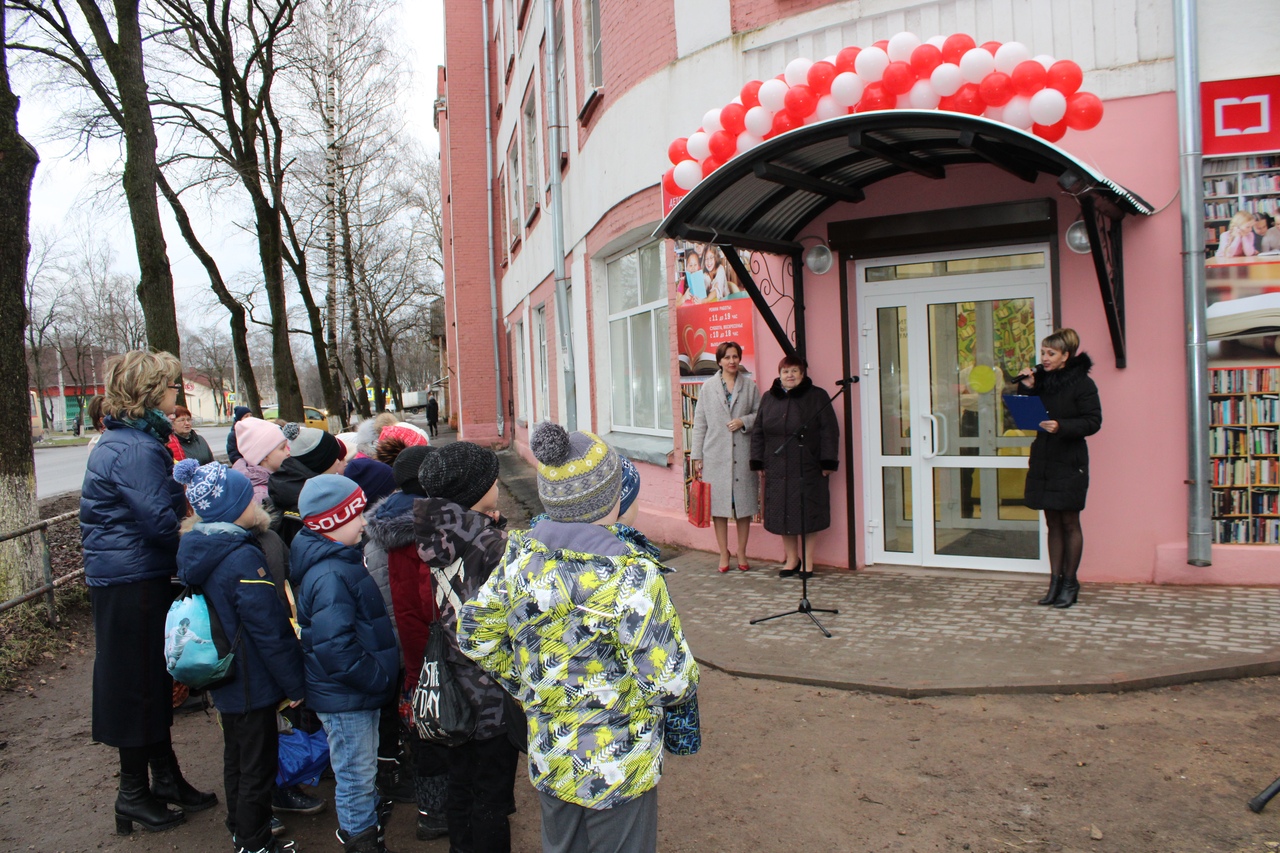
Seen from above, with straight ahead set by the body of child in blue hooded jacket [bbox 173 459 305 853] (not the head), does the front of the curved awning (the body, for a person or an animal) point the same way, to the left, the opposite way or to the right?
the opposite way

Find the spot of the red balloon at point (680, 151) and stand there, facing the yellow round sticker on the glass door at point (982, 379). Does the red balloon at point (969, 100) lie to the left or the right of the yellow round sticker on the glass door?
right

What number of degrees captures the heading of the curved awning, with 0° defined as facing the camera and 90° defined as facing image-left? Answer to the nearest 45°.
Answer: approximately 45°

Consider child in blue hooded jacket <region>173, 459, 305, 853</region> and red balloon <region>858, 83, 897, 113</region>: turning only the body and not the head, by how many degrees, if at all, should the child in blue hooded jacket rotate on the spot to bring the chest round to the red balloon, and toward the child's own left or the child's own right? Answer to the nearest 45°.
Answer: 0° — they already face it

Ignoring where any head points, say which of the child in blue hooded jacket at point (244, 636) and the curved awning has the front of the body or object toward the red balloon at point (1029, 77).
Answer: the child in blue hooded jacket

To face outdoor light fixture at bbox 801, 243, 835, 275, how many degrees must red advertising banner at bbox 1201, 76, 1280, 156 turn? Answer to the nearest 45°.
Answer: approximately 90° to its right

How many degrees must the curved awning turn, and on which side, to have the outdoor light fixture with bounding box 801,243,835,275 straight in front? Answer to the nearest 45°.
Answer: approximately 135° to its right

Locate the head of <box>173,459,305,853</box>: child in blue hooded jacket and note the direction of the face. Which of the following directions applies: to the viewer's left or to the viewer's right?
to the viewer's right

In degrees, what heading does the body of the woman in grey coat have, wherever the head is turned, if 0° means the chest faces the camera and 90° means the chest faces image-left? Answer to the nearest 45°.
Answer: approximately 0°

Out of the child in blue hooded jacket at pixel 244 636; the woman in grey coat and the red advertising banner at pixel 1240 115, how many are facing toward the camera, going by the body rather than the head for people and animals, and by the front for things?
2
